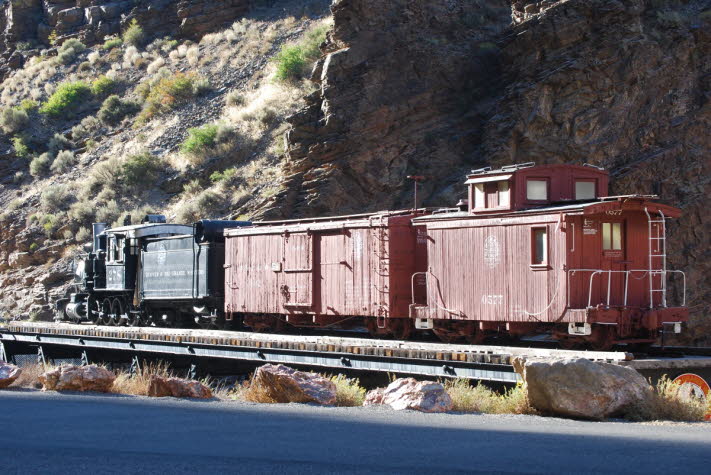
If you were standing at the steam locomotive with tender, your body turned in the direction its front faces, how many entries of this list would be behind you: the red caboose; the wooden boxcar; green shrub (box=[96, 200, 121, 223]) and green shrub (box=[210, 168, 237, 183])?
2

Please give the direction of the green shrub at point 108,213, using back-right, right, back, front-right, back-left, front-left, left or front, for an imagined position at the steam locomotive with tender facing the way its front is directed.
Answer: front-right

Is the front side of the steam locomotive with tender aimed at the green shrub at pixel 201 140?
no

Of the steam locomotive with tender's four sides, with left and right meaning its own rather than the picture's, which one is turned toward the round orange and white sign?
back

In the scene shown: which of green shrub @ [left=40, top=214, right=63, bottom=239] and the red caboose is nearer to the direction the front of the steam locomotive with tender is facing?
the green shrub

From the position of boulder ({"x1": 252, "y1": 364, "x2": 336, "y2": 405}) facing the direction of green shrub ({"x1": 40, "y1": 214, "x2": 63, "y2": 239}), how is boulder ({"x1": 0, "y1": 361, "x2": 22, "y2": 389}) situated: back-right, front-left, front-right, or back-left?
front-left

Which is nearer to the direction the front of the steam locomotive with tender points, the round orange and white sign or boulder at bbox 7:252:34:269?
the boulder

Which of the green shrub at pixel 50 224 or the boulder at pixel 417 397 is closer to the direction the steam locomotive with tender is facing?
the green shrub

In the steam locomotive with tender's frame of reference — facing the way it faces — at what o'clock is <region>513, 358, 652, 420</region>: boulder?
The boulder is roughly at 7 o'clock from the steam locomotive with tender.

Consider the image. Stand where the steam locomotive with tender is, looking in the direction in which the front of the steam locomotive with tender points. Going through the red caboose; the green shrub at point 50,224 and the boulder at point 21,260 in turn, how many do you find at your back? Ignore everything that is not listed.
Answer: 1

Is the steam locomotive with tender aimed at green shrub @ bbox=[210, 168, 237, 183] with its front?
no

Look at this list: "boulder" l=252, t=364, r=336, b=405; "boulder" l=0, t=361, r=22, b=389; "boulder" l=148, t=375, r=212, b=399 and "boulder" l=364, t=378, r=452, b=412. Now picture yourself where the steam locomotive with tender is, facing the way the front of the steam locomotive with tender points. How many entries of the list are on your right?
0

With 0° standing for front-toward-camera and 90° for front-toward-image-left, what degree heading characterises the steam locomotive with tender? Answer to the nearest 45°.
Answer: approximately 135°

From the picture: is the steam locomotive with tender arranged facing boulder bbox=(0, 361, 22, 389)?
no

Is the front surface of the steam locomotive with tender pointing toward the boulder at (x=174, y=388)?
no
